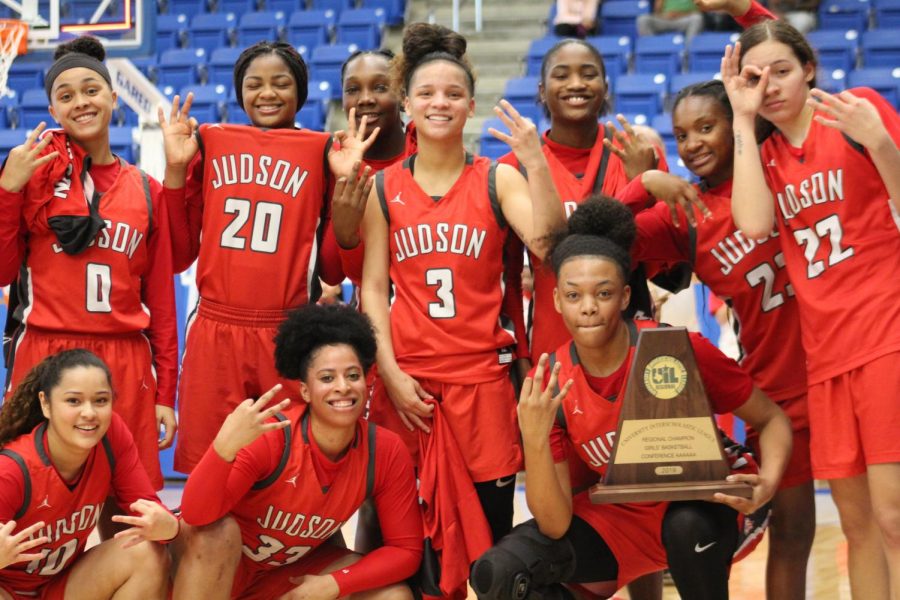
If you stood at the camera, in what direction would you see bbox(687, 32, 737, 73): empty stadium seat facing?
facing the viewer

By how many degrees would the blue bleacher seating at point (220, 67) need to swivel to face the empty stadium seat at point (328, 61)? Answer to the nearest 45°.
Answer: approximately 45° to its left

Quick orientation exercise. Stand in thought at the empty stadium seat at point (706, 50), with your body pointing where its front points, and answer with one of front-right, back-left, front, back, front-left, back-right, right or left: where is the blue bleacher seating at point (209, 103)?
right

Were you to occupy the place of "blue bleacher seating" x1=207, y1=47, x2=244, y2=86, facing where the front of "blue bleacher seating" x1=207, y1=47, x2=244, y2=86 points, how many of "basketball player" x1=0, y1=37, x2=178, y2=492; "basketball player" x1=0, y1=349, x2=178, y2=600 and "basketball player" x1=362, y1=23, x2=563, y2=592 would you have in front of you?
3

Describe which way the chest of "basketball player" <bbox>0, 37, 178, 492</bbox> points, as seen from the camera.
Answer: toward the camera

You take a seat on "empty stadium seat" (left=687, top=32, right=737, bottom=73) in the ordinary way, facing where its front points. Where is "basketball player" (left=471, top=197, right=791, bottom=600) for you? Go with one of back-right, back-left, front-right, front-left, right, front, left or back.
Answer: front

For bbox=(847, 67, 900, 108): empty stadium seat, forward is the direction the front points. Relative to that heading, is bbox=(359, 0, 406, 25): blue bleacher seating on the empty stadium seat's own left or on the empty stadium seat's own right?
on the empty stadium seat's own right

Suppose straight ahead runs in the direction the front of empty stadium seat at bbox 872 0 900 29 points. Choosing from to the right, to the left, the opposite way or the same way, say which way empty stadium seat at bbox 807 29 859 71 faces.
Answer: the same way

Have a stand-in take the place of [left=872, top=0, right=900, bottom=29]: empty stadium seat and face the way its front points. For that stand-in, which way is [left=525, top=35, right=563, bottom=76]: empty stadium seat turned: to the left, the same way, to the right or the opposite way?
the same way

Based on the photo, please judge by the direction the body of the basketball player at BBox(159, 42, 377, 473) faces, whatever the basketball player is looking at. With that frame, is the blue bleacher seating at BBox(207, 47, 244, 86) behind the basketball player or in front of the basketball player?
behind

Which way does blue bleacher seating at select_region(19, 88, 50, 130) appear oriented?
toward the camera

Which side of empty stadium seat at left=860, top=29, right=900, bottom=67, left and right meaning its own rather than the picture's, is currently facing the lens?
front

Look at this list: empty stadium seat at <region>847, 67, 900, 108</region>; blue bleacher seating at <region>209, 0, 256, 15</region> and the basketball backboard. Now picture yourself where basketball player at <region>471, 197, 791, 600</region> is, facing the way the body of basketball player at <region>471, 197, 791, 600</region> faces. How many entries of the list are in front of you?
0

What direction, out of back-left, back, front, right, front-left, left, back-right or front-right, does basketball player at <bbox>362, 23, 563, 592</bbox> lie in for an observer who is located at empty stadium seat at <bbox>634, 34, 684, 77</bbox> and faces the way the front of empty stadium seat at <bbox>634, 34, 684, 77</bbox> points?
front

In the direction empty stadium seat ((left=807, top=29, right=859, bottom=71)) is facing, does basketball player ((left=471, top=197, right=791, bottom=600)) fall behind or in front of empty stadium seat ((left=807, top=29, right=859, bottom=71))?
in front

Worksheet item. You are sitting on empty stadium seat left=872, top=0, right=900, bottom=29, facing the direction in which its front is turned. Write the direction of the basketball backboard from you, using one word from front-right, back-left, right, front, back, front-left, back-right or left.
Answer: front-right

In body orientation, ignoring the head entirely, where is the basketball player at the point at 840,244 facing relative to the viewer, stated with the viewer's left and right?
facing the viewer and to the left of the viewer
